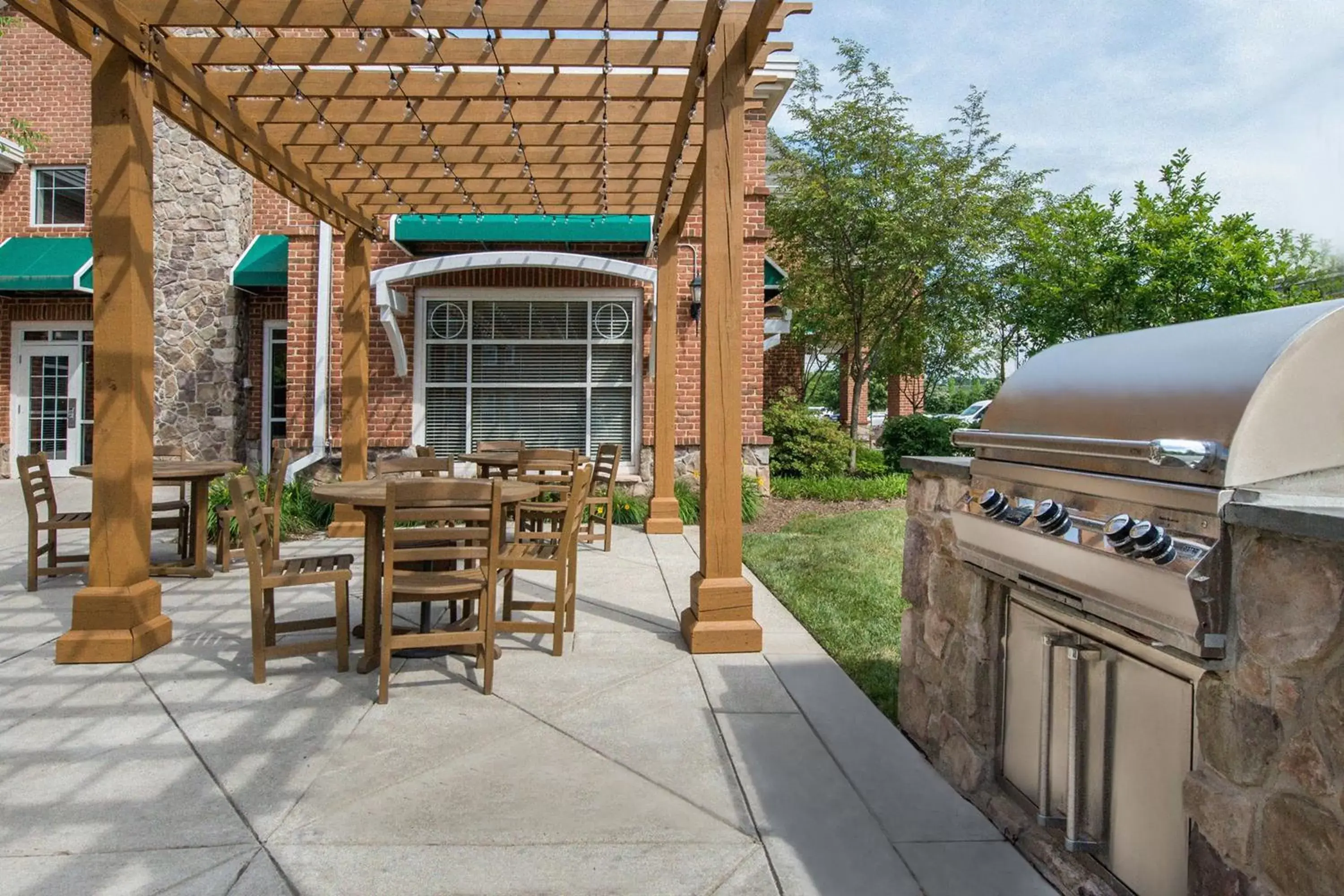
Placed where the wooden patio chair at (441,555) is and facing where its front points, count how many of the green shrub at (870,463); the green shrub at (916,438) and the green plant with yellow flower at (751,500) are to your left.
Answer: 0

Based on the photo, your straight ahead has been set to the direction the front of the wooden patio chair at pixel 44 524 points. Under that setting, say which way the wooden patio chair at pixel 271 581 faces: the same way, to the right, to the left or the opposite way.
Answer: the same way

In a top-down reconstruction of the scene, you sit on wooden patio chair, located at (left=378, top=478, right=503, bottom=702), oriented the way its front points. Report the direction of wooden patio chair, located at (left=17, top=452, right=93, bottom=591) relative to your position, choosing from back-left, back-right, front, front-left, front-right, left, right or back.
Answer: front-left

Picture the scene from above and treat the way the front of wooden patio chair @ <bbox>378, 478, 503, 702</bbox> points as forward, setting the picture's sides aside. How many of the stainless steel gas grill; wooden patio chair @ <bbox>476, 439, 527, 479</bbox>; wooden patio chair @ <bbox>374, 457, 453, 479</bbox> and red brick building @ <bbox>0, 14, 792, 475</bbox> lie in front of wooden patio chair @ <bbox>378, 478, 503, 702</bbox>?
3

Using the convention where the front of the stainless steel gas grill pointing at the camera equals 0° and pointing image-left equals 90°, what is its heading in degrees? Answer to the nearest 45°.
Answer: approximately 45°

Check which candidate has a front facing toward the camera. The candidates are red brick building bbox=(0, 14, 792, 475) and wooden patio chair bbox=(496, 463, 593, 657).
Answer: the red brick building

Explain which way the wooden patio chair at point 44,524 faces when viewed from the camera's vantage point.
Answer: facing to the right of the viewer

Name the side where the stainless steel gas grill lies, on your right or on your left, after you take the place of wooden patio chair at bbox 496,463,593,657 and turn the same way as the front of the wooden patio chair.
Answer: on your left

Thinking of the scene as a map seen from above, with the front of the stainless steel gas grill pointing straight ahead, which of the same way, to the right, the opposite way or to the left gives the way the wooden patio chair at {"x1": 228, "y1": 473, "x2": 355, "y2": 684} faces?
the opposite way

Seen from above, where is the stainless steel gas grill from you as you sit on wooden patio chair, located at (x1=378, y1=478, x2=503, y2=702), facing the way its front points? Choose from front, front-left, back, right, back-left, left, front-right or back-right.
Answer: back-right

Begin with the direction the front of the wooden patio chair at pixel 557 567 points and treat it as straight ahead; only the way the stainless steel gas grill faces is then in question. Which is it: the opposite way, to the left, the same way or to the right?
the same way

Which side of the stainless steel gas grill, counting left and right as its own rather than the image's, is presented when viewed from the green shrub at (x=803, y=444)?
right

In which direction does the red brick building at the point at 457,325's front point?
toward the camera

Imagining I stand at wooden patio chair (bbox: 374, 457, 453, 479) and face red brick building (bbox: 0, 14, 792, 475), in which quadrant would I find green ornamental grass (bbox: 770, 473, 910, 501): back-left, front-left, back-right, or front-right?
front-right

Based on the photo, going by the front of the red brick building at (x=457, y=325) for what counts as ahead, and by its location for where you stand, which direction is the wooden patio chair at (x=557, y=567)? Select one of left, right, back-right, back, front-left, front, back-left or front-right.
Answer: front

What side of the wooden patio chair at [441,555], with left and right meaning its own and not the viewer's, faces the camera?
back

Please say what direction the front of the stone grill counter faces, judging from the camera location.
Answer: facing the viewer and to the left of the viewer

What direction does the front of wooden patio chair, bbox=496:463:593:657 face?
to the viewer's left
